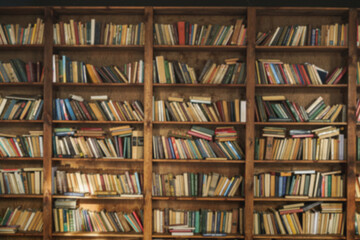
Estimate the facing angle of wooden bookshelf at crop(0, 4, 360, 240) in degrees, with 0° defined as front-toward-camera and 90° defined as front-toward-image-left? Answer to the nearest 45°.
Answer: approximately 0°
